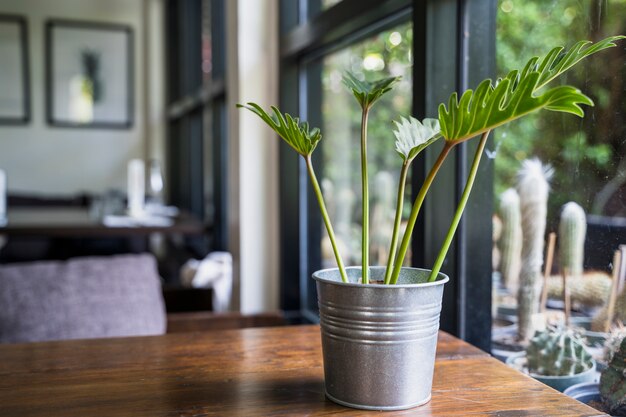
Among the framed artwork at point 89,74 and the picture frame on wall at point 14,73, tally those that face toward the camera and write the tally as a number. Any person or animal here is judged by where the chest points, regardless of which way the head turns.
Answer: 2

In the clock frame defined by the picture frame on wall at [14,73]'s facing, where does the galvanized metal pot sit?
The galvanized metal pot is roughly at 12 o'clock from the picture frame on wall.

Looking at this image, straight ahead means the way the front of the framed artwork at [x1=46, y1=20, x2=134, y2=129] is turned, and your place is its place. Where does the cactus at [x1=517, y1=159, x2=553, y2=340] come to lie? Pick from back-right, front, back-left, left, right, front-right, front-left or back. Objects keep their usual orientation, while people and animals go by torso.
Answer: front

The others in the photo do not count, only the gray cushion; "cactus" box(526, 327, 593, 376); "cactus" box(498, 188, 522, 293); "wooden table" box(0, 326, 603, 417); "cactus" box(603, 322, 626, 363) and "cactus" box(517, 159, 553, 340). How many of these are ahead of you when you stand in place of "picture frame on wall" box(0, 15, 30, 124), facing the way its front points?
6

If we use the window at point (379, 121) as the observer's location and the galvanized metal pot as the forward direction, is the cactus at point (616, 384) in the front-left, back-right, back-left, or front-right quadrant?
front-left

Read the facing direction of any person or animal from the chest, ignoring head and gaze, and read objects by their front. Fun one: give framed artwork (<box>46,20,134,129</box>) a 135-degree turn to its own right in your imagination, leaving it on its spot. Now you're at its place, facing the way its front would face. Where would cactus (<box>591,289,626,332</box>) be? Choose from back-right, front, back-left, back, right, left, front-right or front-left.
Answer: back-left

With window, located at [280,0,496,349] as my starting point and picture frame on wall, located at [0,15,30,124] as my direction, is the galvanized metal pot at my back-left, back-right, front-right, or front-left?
back-left

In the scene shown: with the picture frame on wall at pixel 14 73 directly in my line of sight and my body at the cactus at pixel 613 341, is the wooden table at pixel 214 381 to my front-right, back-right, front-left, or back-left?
front-left

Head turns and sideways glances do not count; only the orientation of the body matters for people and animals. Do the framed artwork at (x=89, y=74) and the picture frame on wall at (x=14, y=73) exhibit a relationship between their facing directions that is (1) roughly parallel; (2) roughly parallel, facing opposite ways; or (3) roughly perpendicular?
roughly parallel

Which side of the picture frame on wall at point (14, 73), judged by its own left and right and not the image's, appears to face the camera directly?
front

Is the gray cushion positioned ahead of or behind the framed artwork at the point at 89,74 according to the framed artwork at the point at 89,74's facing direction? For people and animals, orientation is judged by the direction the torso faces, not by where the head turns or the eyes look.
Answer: ahead

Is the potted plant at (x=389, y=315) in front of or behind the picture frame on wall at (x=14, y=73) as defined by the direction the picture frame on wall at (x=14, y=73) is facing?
in front

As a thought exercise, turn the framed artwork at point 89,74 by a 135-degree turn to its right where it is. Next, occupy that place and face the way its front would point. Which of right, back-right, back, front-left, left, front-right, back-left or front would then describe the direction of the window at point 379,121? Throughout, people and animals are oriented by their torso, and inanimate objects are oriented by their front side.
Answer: back-left

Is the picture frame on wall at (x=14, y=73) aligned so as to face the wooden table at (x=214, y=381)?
yes

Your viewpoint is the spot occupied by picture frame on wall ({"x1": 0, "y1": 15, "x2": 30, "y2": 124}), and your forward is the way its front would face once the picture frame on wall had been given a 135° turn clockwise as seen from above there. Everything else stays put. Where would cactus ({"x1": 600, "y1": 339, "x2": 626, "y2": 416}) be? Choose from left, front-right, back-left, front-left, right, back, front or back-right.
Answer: back-left

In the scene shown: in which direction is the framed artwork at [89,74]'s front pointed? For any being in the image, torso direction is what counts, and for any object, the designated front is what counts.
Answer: toward the camera

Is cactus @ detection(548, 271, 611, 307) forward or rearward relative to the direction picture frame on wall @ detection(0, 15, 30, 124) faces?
forward
